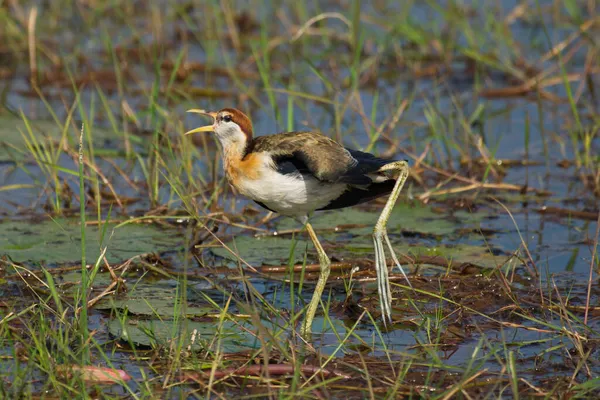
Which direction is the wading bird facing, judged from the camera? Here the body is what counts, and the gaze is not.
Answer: to the viewer's left
